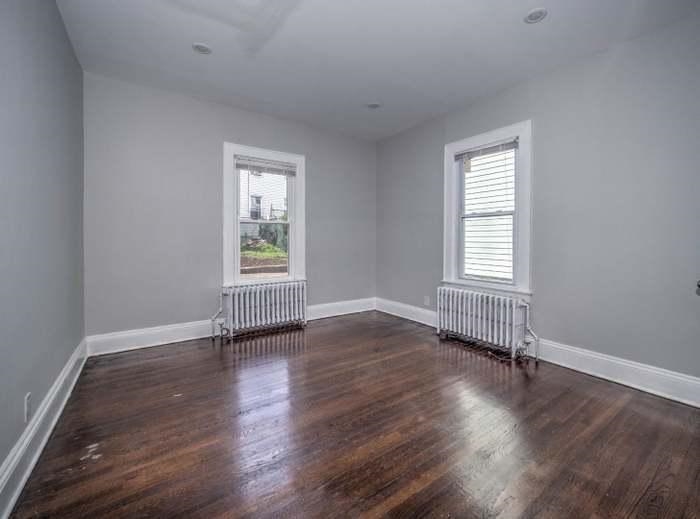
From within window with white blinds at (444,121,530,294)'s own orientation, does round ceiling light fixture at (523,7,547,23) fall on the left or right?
on its left

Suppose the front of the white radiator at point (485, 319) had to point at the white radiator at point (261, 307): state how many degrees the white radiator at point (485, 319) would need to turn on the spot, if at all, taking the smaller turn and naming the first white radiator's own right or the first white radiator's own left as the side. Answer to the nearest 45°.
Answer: approximately 45° to the first white radiator's own right

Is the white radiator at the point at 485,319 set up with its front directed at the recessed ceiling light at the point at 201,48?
yes

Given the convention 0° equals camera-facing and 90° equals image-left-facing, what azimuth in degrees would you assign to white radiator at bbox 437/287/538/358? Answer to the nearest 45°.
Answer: approximately 45°

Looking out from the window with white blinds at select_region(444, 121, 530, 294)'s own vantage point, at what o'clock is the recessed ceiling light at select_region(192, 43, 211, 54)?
The recessed ceiling light is roughly at 12 o'clock from the window with white blinds.

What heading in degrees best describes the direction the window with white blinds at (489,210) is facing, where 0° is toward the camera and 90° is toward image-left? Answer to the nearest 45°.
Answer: approximately 45°
